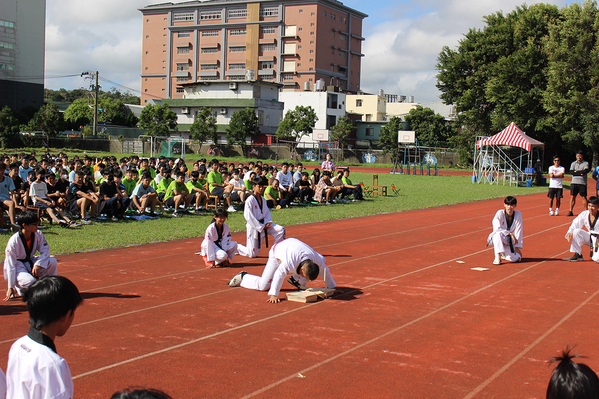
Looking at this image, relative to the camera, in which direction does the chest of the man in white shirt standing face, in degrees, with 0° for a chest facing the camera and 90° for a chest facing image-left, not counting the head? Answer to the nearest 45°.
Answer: approximately 0°

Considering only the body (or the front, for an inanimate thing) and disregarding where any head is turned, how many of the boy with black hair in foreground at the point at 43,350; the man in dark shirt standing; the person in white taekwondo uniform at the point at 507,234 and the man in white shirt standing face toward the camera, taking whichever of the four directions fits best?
3

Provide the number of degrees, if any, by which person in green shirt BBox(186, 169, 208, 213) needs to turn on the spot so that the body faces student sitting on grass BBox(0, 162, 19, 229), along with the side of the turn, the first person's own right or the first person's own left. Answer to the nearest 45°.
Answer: approximately 90° to the first person's own right

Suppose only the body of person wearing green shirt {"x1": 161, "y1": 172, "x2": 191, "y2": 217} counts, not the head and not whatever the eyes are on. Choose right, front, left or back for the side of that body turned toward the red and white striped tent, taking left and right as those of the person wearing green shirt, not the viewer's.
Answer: left

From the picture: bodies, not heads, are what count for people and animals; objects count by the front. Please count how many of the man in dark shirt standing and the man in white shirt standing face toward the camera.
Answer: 2

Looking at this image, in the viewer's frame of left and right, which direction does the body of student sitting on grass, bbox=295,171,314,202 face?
facing the viewer and to the right of the viewer

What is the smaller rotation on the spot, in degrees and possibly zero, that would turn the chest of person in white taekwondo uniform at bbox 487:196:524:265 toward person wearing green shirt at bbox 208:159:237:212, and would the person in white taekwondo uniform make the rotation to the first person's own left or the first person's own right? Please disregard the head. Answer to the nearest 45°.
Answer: approximately 135° to the first person's own right

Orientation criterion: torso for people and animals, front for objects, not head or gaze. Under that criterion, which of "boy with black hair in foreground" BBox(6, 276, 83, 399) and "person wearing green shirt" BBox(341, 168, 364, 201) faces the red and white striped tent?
the boy with black hair in foreground

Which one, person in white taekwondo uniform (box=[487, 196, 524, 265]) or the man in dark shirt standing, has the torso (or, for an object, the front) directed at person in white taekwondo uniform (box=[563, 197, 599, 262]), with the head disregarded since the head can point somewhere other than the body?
the man in dark shirt standing
